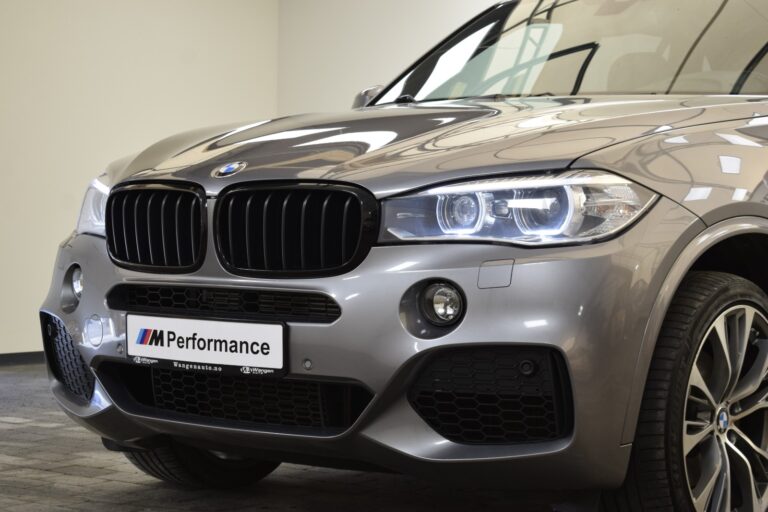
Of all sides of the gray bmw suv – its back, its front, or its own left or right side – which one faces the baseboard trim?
right

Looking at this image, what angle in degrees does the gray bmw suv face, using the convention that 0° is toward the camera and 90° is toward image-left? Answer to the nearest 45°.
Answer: approximately 45°
